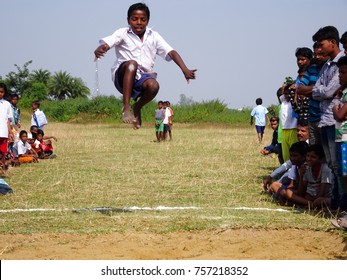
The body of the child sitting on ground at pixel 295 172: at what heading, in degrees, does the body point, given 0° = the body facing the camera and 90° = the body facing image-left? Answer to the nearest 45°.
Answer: approximately 45°

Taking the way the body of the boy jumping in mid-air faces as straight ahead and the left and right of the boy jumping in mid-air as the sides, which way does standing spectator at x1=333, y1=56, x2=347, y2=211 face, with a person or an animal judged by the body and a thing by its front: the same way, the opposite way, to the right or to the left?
to the right

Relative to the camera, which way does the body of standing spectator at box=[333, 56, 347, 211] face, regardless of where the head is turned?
to the viewer's left

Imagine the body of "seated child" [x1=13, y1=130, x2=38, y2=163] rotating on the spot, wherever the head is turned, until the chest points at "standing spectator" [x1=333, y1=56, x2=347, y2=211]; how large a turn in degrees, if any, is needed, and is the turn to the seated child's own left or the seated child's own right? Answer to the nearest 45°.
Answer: approximately 45° to the seated child's own right

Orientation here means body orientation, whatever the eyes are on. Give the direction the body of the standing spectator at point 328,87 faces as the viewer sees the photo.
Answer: to the viewer's left

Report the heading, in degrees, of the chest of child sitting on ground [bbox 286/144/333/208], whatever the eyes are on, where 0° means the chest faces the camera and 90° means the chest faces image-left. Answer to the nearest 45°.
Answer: approximately 45°

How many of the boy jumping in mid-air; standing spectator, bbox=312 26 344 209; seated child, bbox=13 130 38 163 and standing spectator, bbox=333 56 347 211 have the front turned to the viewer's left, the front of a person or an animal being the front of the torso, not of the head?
2

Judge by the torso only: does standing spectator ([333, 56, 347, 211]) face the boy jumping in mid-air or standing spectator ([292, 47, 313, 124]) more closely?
the boy jumping in mid-air
